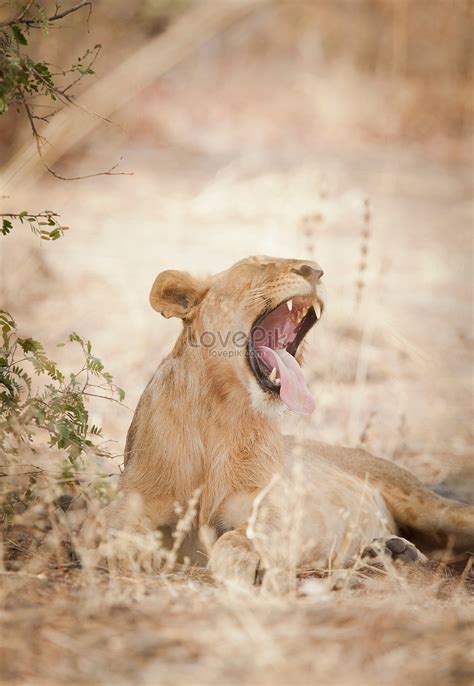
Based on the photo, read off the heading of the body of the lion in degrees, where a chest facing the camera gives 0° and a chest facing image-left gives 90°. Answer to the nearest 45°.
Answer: approximately 45°

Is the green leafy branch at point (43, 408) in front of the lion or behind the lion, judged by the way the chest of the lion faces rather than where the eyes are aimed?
in front
